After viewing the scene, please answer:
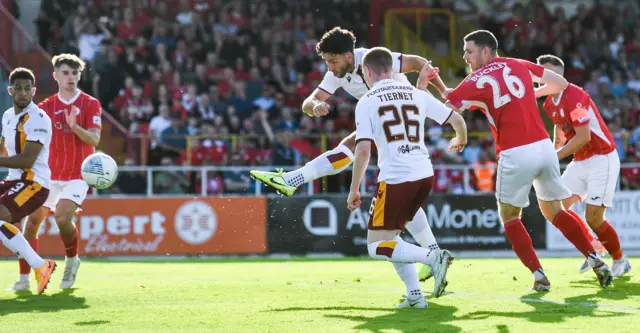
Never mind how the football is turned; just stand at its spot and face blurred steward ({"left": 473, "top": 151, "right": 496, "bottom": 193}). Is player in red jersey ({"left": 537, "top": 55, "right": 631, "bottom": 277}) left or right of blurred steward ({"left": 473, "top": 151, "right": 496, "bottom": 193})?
right

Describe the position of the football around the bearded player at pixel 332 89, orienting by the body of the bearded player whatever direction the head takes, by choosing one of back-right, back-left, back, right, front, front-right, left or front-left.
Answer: front-right

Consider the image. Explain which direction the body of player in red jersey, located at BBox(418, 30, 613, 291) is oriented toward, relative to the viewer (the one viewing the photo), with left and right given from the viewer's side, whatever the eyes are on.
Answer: facing away from the viewer and to the left of the viewer

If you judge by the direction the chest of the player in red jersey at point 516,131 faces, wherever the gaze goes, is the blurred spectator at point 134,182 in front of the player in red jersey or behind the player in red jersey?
in front

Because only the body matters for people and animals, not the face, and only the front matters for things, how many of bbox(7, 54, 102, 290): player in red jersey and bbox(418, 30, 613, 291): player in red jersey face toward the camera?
1

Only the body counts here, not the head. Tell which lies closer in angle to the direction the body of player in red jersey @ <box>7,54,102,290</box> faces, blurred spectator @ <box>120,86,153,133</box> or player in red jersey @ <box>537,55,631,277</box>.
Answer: the player in red jersey

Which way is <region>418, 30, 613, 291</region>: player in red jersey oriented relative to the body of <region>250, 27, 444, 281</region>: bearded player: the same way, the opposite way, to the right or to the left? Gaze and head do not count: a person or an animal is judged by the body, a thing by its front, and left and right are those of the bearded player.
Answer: to the right

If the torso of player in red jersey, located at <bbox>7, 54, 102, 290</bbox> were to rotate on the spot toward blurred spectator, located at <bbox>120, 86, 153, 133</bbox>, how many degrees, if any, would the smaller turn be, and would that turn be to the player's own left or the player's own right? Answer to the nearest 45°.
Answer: approximately 180°

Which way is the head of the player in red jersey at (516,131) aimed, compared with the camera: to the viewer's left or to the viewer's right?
to the viewer's left
